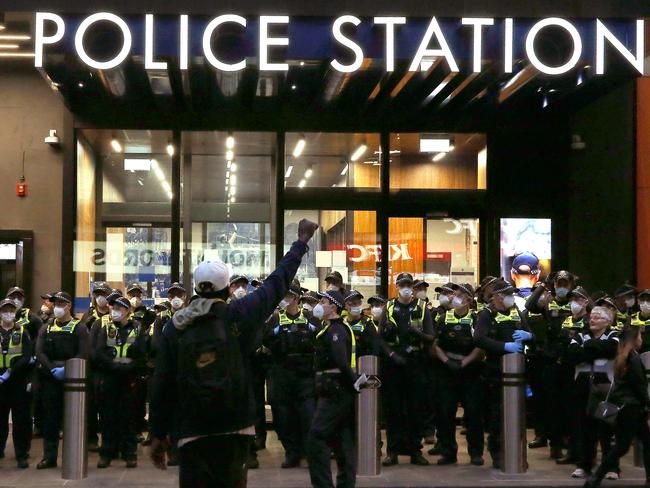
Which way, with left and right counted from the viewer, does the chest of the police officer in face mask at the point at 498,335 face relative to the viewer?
facing the viewer and to the right of the viewer

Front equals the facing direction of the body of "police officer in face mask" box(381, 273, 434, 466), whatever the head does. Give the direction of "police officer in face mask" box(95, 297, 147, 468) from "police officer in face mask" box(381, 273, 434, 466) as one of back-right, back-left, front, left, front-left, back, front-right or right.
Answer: right

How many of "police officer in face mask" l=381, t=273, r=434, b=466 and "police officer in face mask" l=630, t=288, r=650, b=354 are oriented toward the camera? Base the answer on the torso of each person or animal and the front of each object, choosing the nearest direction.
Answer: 2

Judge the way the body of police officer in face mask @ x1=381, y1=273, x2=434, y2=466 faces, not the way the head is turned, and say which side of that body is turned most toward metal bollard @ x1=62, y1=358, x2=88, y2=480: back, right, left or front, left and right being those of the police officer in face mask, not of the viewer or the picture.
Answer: right

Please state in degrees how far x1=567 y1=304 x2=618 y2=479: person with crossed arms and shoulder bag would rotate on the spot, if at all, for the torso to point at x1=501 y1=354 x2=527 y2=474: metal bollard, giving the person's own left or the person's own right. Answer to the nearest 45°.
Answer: approximately 45° to the person's own right

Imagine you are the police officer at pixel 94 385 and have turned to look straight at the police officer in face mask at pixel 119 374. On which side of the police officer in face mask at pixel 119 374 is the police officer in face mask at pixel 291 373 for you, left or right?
left

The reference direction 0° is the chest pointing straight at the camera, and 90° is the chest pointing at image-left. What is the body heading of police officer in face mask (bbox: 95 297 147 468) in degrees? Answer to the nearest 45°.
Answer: approximately 0°

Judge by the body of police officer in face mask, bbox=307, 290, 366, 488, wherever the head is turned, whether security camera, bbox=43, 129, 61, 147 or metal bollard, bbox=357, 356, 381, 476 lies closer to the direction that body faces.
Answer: the security camera

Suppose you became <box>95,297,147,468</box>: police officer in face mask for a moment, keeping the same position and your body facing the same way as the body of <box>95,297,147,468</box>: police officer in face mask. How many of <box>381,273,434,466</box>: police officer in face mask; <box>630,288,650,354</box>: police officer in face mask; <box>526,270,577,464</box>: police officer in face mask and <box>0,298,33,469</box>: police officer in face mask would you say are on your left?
3

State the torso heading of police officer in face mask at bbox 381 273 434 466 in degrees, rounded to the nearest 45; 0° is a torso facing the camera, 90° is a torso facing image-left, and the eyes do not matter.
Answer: approximately 0°
